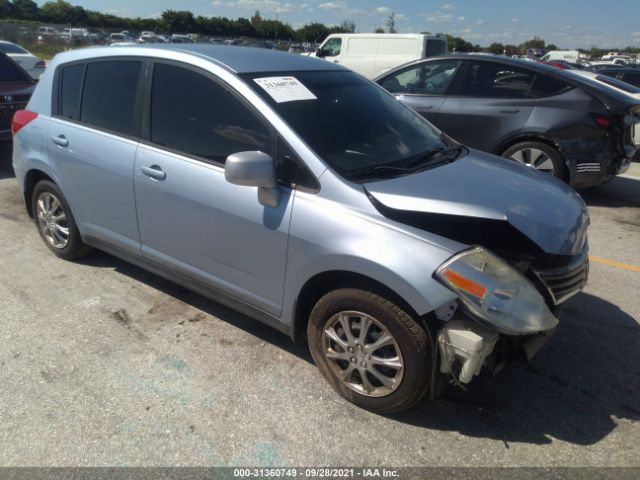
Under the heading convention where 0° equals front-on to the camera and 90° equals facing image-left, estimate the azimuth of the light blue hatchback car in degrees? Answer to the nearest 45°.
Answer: approximately 315°

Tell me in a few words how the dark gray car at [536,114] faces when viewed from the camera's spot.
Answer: facing away from the viewer and to the left of the viewer

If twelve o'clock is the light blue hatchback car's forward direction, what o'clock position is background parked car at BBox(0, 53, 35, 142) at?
The background parked car is roughly at 6 o'clock from the light blue hatchback car.

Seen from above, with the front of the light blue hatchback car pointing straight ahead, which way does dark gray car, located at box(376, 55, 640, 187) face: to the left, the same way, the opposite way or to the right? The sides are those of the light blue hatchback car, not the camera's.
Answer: the opposite way

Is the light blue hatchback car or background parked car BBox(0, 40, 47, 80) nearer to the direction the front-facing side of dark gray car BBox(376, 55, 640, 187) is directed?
the background parked car

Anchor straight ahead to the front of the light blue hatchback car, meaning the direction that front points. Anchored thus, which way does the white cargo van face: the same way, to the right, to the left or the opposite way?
the opposite way

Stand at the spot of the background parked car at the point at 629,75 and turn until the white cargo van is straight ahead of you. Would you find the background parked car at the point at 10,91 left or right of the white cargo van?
left
